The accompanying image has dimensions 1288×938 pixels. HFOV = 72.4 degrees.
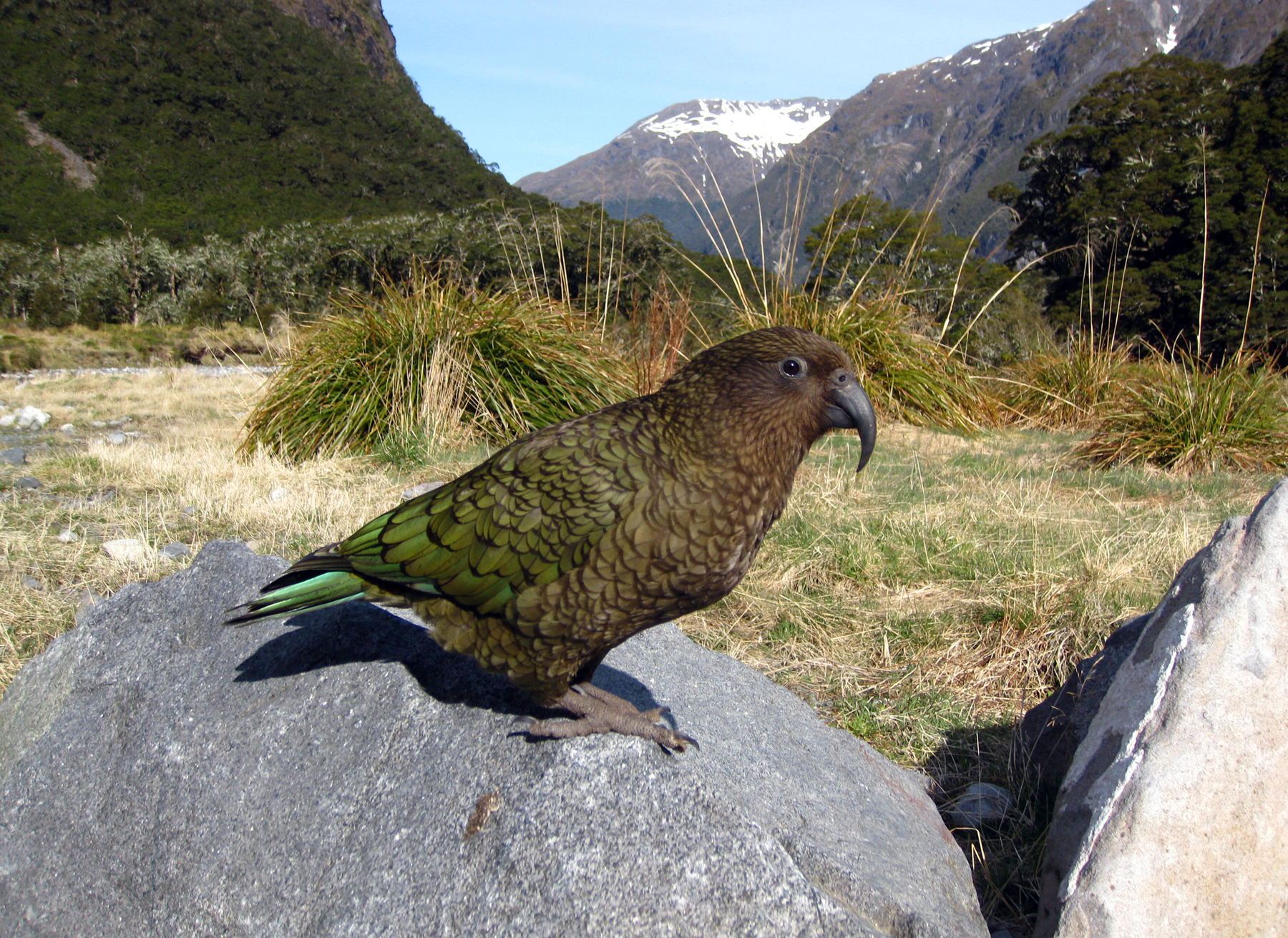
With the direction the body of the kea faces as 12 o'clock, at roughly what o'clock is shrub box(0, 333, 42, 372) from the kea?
The shrub is roughly at 8 o'clock from the kea.

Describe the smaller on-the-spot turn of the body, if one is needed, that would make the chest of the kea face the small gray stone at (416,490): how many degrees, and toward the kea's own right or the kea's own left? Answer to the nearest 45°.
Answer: approximately 90° to the kea's own left

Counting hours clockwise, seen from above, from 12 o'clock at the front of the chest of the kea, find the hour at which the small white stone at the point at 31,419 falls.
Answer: The small white stone is roughly at 8 o'clock from the kea.

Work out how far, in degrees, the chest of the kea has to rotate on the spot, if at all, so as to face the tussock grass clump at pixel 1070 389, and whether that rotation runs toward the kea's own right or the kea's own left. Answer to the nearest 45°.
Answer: approximately 45° to the kea's own left

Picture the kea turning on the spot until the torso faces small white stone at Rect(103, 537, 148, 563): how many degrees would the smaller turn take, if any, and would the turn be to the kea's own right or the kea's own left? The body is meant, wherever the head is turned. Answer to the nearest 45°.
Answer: approximately 135° to the kea's own left

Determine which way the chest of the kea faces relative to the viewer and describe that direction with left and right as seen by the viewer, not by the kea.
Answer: facing to the right of the viewer

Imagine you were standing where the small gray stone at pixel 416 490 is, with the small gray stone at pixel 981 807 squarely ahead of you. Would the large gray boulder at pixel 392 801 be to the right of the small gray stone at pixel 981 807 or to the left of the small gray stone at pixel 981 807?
right

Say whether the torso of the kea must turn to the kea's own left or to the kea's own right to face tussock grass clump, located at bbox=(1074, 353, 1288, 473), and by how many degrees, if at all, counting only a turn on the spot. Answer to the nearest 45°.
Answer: approximately 45° to the kea's own left

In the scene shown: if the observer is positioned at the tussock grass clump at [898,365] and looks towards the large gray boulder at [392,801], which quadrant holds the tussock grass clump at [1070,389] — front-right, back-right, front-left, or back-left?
back-left
